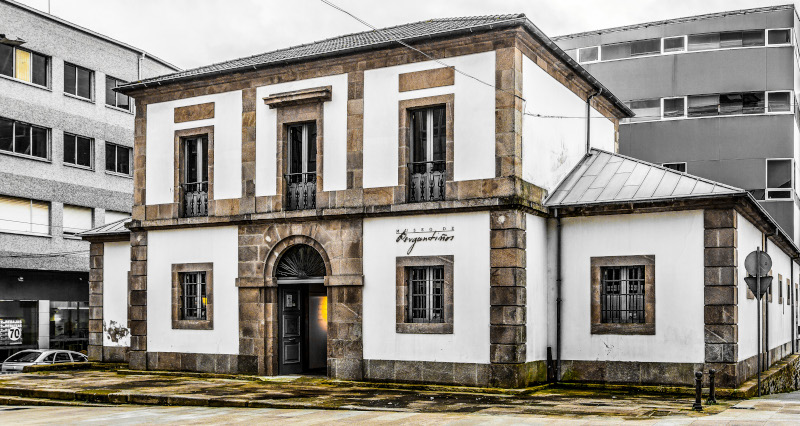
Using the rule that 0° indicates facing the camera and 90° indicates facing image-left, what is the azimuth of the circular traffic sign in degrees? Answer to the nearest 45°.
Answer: approximately 180°

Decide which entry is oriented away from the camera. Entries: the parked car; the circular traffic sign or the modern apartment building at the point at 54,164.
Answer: the circular traffic sign

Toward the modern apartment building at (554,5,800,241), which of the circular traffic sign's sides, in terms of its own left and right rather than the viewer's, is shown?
front

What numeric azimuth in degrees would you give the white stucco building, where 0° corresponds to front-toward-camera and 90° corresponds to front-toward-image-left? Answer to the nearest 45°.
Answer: approximately 45°

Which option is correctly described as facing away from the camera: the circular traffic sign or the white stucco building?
the circular traffic sign

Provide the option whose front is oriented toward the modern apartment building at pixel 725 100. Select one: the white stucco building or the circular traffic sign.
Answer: the circular traffic sign

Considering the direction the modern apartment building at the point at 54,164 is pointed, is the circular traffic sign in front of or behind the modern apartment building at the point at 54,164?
in front

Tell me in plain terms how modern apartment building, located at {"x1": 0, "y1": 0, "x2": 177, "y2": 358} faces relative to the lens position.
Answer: facing the viewer and to the right of the viewer

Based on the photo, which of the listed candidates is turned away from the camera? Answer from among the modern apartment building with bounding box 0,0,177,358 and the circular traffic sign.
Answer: the circular traffic sign

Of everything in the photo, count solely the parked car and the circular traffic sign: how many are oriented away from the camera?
1

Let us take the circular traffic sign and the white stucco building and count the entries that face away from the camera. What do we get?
1

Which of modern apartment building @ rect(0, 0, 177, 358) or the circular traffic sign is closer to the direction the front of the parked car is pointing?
the circular traffic sign

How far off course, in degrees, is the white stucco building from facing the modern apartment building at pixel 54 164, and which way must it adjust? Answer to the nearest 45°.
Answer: approximately 90° to its right
